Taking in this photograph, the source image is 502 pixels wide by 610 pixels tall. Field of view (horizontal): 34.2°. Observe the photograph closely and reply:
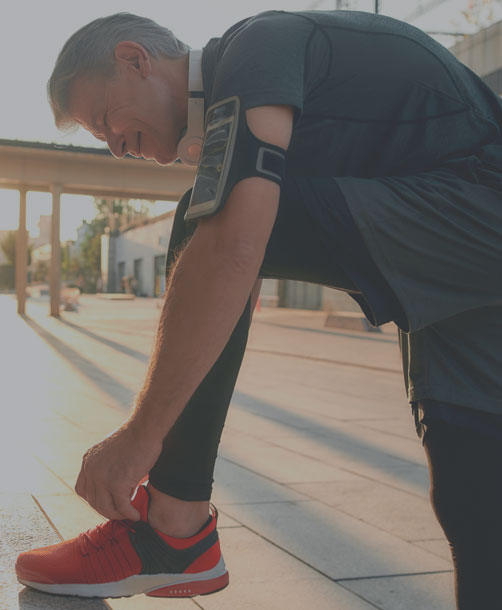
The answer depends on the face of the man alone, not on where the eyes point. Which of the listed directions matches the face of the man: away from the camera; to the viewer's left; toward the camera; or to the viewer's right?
to the viewer's left

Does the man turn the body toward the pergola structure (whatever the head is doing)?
no

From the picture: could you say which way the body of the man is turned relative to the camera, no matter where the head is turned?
to the viewer's left
